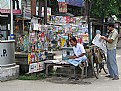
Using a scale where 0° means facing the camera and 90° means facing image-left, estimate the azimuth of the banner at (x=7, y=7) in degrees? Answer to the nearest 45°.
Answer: approximately 0°

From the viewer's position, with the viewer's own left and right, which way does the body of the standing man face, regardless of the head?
facing to the left of the viewer

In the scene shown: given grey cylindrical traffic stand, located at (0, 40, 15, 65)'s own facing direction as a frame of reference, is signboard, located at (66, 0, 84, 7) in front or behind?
behind

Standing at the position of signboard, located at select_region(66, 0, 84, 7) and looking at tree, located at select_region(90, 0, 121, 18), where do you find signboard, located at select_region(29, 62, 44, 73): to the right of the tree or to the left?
right

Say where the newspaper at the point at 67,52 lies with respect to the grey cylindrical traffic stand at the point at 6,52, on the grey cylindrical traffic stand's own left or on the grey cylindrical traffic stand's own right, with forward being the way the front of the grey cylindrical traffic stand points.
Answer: on the grey cylindrical traffic stand's own left

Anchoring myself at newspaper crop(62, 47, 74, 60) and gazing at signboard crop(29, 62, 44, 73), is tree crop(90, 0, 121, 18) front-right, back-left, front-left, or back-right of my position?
back-right

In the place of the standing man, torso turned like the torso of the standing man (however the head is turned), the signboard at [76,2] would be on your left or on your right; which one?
on your right

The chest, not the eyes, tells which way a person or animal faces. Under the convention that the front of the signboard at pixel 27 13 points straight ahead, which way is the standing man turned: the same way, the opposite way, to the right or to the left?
to the right

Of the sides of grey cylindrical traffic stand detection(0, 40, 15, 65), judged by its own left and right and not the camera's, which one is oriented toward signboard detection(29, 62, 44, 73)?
left
